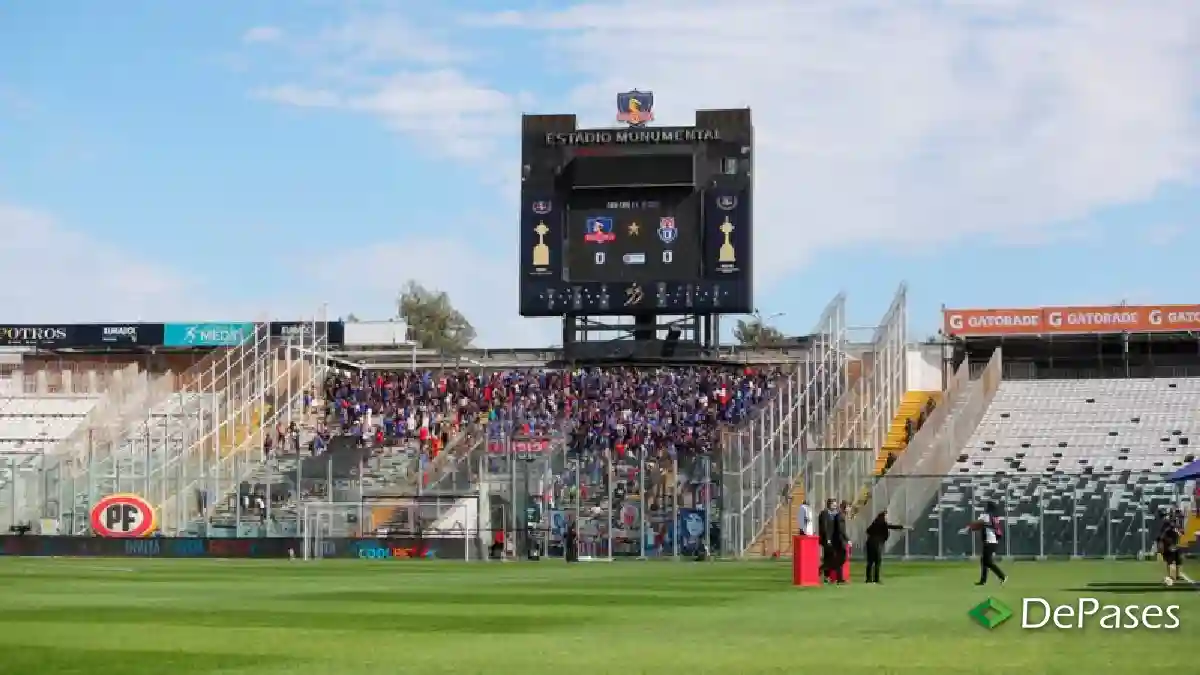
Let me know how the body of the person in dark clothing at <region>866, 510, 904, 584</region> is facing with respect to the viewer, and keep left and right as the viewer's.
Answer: facing to the right of the viewer

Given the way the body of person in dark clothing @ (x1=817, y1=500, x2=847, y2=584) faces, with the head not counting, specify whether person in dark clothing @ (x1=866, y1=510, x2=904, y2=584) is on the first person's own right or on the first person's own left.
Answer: on the first person's own left

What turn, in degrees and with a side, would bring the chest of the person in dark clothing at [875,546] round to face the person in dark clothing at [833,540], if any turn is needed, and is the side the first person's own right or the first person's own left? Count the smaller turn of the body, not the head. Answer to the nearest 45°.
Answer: approximately 135° to the first person's own right

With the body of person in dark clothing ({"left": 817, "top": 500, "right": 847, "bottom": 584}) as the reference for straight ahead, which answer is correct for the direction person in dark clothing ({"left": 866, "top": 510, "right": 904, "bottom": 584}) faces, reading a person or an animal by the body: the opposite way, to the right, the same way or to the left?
to the left

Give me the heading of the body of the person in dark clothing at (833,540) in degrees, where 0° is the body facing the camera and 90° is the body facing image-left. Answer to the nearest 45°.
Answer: approximately 0°

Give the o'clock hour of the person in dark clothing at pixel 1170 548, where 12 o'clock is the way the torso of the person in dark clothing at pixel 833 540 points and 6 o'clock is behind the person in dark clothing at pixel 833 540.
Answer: the person in dark clothing at pixel 1170 548 is roughly at 10 o'clock from the person in dark clothing at pixel 833 540.

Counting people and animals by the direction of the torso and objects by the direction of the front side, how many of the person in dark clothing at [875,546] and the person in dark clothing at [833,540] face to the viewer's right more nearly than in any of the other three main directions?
1
